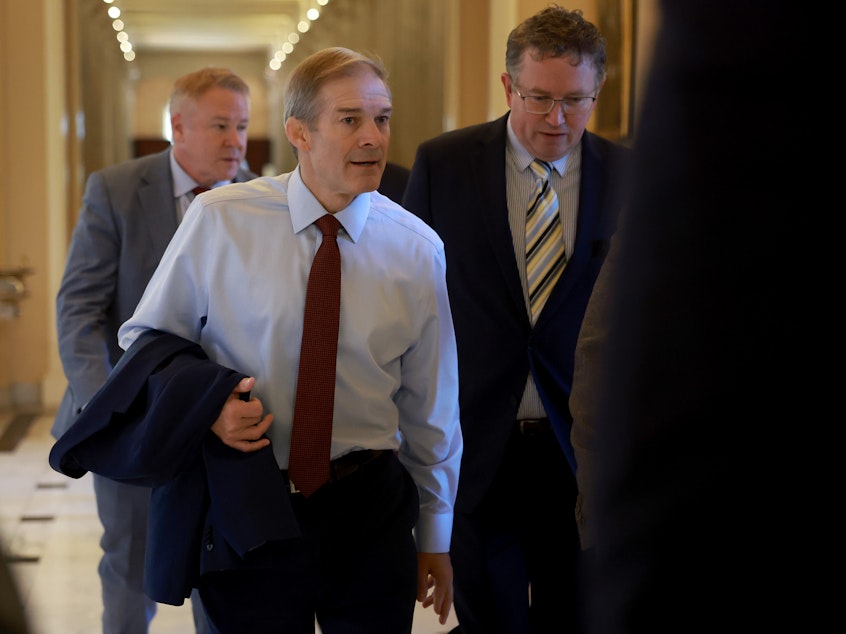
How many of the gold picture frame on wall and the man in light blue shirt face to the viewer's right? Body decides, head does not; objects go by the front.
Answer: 0

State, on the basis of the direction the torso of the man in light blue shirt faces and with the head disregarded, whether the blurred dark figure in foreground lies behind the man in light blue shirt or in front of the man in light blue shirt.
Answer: in front

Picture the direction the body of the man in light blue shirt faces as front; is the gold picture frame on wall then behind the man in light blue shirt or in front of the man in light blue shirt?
behind

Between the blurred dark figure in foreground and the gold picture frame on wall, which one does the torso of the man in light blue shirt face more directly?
the blurred dark figure in foreground

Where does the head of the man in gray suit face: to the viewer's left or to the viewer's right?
to the viewer's right

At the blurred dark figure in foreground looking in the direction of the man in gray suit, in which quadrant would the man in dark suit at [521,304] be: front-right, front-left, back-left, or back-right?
front-right

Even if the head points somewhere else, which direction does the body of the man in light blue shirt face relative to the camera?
toward the camera

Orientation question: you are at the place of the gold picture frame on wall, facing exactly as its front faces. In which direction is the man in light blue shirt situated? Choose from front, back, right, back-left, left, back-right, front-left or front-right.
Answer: front-left

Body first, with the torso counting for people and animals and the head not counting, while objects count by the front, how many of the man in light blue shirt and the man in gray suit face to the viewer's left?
0

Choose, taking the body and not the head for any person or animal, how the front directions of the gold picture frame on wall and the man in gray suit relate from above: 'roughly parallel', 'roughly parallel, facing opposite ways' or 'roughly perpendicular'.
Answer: roughly perpendicular

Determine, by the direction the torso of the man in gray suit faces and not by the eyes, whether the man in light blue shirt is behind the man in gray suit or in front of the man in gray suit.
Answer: in front

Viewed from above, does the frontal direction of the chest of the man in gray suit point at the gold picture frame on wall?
no

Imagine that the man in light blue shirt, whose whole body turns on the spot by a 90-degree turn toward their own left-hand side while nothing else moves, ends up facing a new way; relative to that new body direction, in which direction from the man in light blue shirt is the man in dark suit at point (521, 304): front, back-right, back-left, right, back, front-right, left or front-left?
front-left

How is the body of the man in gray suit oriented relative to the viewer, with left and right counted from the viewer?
facing the viewer and to the right of the viewer

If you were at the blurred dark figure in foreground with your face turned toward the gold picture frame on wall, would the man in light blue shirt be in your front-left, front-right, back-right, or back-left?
front-left

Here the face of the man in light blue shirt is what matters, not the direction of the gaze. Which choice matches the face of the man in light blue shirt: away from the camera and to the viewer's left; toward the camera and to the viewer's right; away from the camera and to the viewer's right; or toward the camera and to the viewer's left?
toward the camera and to the viewer's right

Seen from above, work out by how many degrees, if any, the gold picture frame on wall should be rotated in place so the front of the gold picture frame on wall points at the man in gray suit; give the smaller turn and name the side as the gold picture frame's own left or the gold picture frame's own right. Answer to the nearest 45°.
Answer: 0° — it already faces them

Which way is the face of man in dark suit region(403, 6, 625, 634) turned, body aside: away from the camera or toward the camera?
toward the camera
